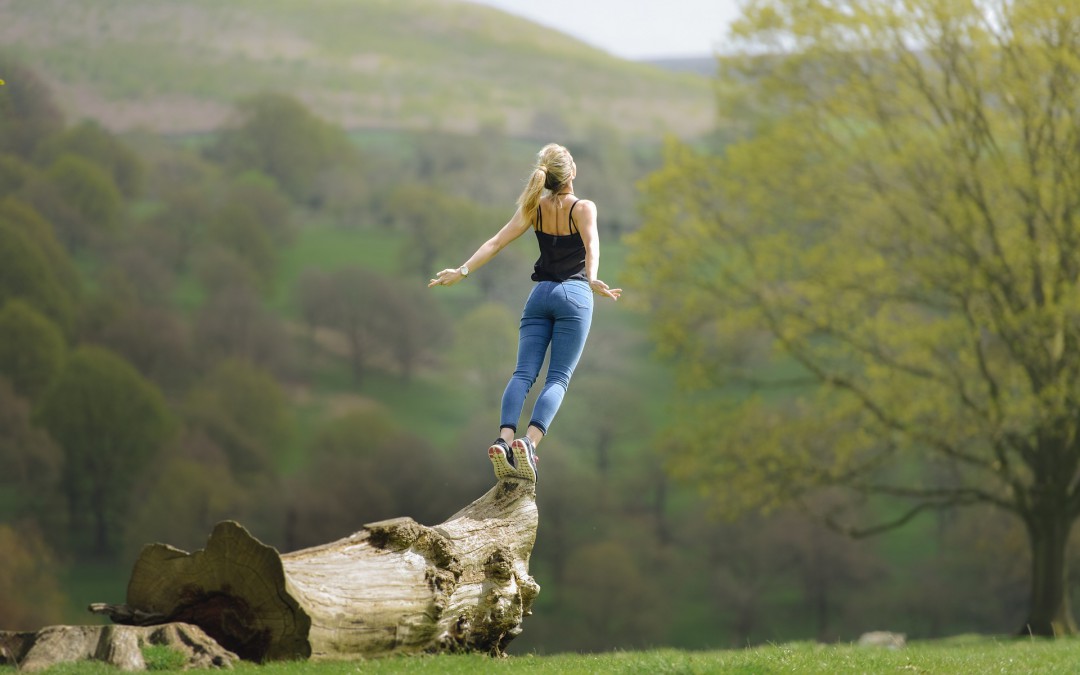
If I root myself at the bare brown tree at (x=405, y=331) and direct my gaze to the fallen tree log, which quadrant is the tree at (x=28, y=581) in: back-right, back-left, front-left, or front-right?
front-right

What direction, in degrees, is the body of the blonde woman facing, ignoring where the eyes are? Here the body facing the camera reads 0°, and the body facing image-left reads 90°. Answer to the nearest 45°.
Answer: approximately 225°

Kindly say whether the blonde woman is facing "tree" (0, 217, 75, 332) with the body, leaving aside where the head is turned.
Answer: no

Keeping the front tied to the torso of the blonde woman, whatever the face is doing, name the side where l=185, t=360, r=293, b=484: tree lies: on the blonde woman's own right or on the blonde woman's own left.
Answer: on the blonde woman's own left

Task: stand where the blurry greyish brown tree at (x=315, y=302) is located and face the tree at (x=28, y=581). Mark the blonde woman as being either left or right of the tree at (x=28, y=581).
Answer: left

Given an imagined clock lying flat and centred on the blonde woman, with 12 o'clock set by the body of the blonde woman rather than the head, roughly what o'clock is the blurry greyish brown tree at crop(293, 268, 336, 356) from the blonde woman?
The blurry greyish brown tree is roughly at 10 o'clock from the blonde woman.

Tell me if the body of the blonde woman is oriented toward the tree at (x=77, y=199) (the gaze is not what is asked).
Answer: no

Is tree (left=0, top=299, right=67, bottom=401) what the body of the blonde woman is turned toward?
no

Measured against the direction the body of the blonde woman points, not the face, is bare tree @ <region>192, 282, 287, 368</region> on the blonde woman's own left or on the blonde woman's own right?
on the blonde woman's own left

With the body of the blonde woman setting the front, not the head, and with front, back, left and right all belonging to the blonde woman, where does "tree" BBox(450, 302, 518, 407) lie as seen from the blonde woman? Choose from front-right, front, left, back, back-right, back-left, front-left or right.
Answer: front-left

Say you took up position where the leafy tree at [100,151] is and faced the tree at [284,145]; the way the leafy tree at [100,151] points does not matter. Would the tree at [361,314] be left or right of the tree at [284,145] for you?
right

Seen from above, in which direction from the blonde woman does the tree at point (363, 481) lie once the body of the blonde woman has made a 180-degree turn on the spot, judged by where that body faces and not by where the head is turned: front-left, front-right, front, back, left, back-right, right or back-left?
back-right
